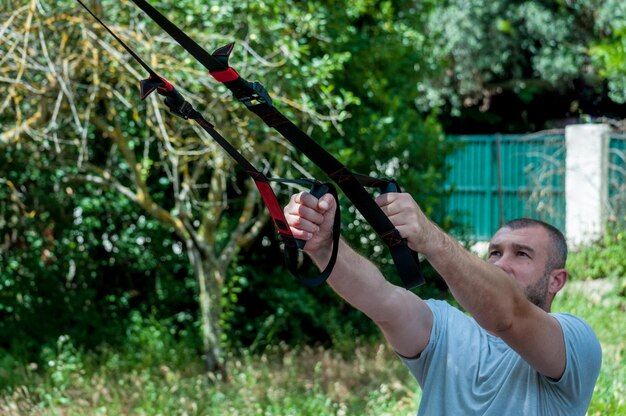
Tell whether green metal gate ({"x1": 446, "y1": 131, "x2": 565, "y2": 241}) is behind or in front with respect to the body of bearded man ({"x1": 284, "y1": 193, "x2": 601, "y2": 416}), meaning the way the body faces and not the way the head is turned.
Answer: behind

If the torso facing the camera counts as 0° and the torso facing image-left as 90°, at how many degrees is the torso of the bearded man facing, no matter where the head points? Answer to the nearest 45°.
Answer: approximately 45°

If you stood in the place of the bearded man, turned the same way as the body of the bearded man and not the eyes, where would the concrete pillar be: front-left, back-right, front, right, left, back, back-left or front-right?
back-right

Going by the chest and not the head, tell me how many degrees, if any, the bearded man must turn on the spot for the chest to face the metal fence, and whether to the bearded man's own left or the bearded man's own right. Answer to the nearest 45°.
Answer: approximately 135° to the bearded man's own right
